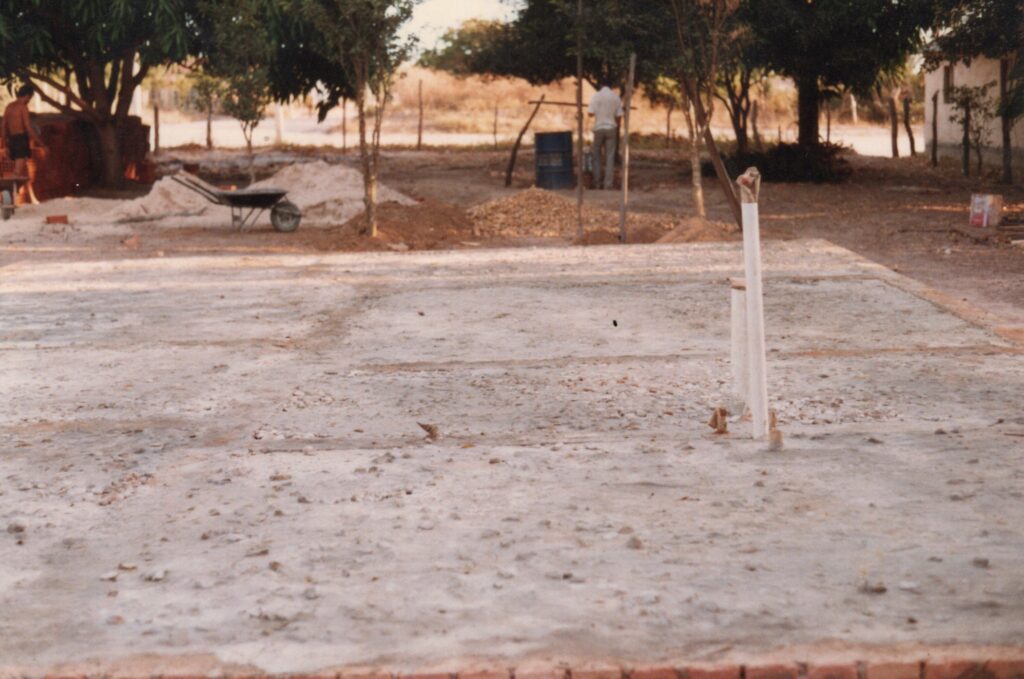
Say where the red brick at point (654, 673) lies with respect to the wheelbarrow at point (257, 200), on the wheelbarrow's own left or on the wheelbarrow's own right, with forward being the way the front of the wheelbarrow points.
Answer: on the wheelbarrow's own right

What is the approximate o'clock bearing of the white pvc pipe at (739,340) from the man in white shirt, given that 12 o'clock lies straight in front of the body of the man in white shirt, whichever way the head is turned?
The white pvc pipe is roughly at 6 o'clock from the man in white shirt.

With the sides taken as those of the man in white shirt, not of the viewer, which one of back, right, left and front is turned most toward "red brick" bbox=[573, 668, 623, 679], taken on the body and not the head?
back

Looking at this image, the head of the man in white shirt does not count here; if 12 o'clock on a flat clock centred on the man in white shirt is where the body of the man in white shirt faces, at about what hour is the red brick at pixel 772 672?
The red brick is roughly at 6 o'clock from the man in white shirt.

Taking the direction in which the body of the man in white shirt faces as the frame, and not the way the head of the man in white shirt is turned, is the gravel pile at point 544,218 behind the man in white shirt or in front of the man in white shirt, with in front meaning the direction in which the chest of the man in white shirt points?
behind

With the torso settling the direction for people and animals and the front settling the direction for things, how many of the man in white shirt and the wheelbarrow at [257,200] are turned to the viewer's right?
1

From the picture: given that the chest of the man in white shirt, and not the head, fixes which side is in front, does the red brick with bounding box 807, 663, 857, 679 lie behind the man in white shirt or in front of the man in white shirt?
behind

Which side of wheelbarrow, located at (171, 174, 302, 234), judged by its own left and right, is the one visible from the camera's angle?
right

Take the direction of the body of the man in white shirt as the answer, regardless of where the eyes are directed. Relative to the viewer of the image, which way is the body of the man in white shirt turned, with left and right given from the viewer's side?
facing away from the viewer

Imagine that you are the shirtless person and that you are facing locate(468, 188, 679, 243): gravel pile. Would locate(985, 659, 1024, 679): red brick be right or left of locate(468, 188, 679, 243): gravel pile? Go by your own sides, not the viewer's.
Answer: right

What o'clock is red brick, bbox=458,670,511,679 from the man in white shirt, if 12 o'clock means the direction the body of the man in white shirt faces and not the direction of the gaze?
The red brick is roughly at 6 o'clock from the man in white shirt.

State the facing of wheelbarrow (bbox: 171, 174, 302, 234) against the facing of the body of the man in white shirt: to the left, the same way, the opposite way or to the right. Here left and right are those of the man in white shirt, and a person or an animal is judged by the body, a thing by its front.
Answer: to the right
